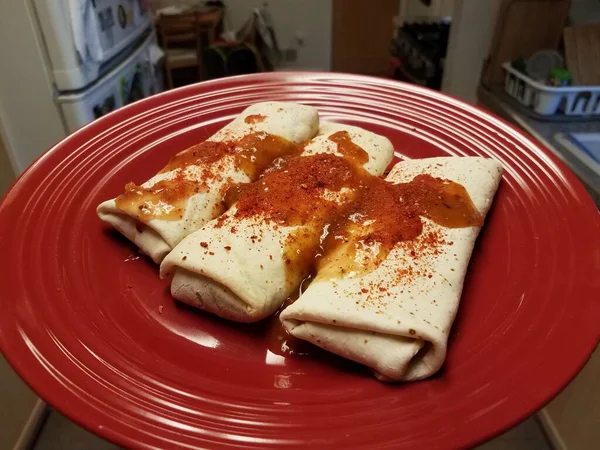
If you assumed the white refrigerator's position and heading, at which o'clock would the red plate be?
The red plate is roughly at 1 o'clock from the white refrigerator.

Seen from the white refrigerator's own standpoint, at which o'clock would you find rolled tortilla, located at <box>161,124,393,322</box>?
The rolled tortilla is roughly at 1 o'clock from the white refrigerator.

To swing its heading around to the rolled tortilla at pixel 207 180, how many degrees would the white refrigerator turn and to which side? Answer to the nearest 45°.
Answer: approximately 45° to its right

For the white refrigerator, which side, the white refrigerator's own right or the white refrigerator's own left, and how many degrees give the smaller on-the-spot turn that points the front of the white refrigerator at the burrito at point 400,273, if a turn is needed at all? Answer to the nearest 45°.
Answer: approximately 45° to the white refrigerator's own right

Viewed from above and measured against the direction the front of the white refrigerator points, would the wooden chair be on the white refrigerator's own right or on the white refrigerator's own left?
on the white refrigerator's own left

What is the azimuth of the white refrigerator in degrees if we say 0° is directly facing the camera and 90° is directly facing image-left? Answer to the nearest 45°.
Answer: approximately 315°

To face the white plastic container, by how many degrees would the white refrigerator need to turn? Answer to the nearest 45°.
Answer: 0° — it already faces it
